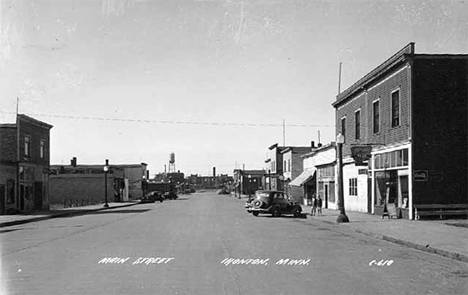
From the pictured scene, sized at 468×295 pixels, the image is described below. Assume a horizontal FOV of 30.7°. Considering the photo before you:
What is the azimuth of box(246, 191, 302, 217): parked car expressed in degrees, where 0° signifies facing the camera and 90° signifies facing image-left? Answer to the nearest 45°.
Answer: approximately 225°

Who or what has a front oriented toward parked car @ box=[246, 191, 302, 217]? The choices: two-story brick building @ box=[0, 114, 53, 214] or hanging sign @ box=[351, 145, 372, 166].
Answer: the two-story brick building

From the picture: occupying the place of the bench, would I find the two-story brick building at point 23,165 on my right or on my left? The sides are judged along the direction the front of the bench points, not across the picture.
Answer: on my right

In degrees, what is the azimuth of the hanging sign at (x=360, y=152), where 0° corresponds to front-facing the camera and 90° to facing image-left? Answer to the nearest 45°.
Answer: approximately 0°

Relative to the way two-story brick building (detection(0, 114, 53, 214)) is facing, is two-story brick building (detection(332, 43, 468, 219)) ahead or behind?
ahead

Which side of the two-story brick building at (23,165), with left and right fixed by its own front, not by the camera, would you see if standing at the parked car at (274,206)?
front

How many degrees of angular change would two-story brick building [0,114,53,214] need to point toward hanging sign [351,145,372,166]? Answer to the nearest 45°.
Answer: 0° — it already faces it

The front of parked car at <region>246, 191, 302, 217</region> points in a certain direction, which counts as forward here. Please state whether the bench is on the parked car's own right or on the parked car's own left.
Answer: on the parked car's own right

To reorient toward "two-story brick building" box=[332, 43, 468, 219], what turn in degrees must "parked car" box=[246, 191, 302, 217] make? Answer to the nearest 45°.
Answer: approximately 90° to its right

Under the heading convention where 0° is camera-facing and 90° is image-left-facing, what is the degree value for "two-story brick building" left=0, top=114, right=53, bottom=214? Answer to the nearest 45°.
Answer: approximately 315°
